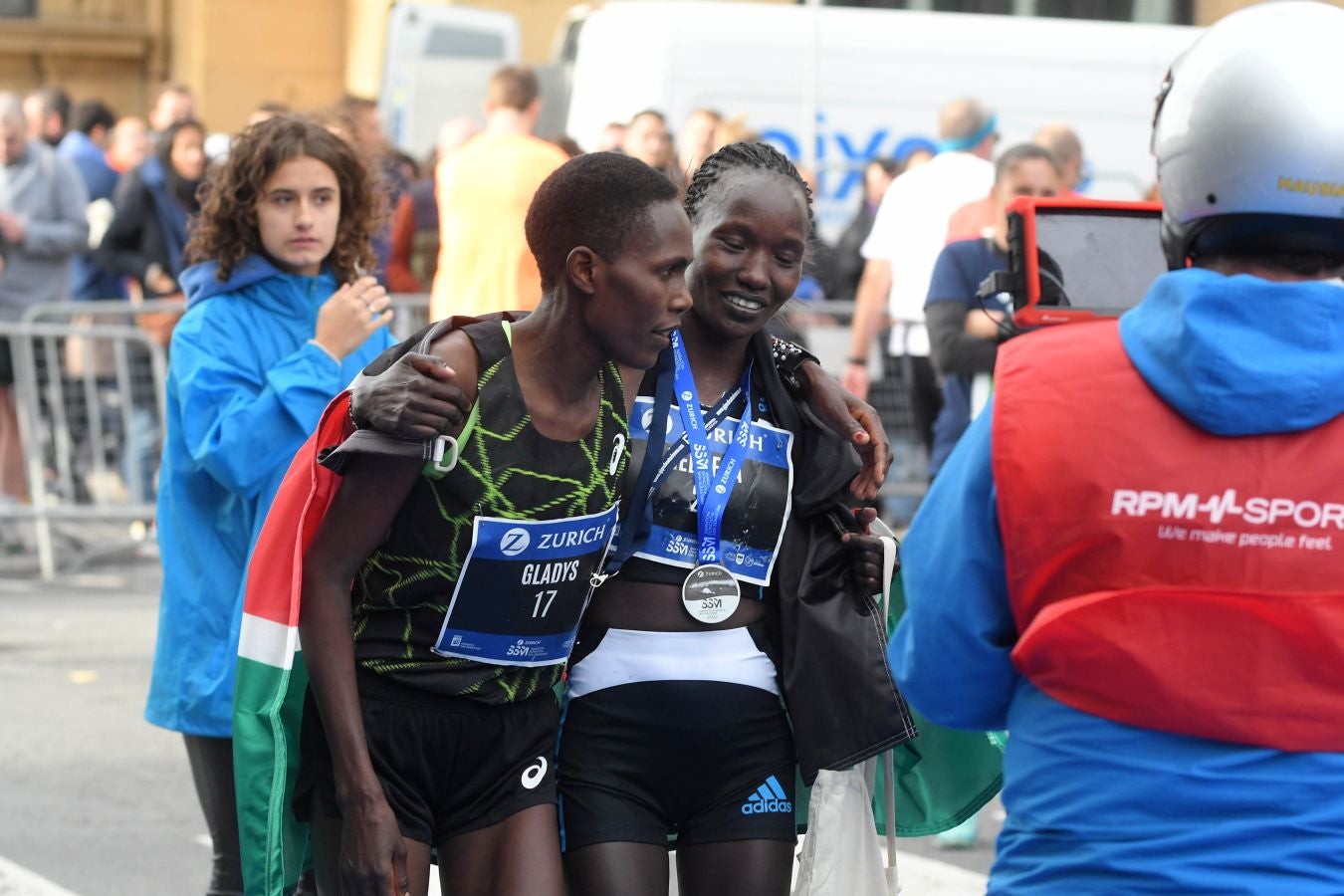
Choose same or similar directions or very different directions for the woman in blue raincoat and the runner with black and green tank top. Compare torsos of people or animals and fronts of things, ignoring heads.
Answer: same or similar directions

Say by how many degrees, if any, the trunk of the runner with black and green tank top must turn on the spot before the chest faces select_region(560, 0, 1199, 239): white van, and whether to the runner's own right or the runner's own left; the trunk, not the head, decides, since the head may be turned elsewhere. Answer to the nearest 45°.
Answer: approximately 135° to the runner's own left

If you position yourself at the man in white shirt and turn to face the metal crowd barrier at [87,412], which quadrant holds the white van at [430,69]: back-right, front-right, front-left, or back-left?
front-right

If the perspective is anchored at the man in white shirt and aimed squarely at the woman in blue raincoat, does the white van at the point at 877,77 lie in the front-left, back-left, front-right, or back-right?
back-right

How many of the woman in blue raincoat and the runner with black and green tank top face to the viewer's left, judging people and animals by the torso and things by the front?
0

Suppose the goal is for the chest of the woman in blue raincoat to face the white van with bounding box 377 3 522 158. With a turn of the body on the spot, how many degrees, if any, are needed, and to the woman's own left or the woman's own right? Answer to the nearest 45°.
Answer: approximately 135° to the woman's own left

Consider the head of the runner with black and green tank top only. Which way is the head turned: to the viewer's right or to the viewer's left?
to the viewer's right

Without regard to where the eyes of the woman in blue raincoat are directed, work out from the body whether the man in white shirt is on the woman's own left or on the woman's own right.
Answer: on the woman's own left

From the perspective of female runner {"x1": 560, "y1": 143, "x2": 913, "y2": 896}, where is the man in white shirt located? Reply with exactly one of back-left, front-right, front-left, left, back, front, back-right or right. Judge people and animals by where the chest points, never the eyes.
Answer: back

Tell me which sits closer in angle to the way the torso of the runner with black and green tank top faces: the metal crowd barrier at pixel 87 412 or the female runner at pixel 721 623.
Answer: the female runner

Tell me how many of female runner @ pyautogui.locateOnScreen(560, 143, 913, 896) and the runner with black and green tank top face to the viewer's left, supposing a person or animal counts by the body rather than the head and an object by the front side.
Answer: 0

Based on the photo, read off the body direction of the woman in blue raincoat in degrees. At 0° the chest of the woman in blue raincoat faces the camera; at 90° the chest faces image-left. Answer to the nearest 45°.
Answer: approximately 315°

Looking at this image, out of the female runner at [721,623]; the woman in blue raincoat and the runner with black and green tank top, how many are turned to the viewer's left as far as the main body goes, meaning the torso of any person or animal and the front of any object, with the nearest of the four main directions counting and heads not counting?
0

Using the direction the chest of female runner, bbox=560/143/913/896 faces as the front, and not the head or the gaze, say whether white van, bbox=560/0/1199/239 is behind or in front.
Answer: behind

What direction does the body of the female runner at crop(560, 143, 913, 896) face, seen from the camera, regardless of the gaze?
toward the camera
